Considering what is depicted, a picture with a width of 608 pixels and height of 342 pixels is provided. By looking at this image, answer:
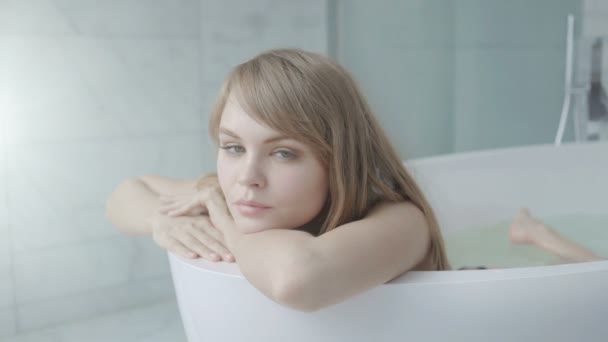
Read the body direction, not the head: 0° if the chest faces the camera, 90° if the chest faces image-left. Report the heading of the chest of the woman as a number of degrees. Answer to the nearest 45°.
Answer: approximately 45°
